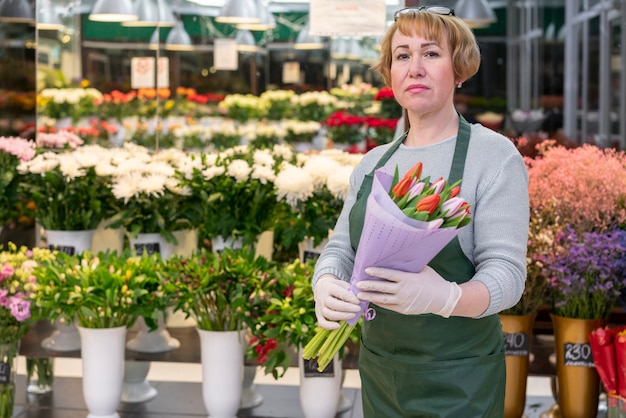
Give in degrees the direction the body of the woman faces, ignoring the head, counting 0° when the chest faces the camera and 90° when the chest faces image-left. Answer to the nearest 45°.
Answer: approximately 45°

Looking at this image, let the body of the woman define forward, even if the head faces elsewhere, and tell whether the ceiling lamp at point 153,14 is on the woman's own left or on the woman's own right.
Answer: on the woman's own right

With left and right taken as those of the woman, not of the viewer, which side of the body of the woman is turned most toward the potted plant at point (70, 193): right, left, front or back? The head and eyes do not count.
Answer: right

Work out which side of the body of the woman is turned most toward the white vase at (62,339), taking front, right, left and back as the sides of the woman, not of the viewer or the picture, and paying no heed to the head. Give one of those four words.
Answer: right

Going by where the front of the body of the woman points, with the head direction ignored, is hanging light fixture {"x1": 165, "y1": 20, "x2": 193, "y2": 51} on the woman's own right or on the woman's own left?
on the woman's own right

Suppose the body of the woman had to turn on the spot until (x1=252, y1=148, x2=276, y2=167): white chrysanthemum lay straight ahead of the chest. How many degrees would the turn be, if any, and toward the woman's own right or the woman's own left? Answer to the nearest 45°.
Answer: approximately 135° to the woman's own right
